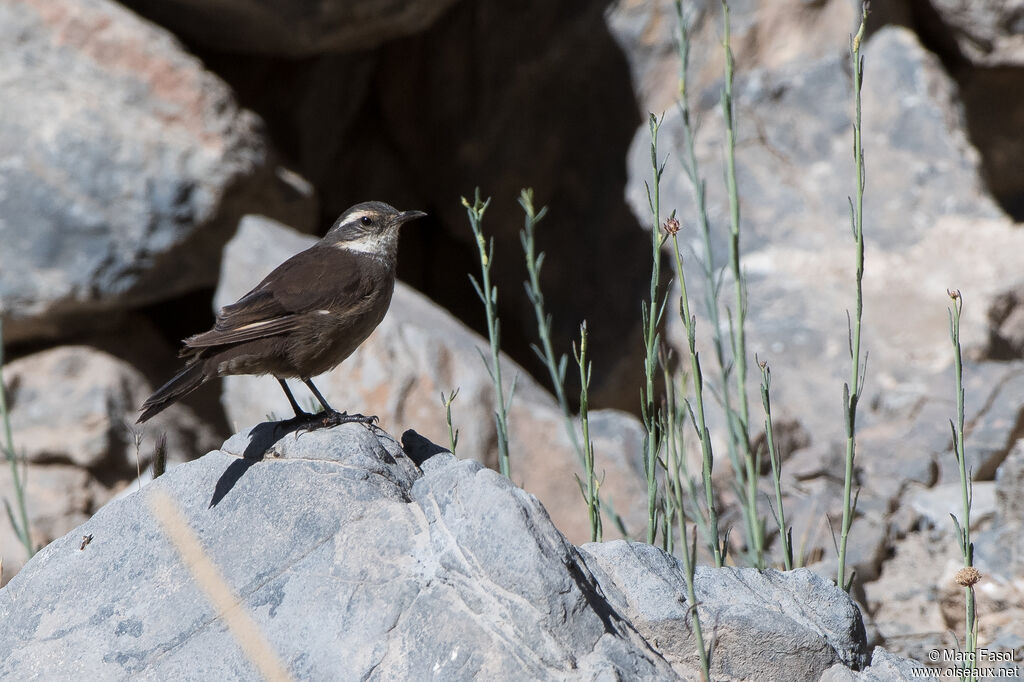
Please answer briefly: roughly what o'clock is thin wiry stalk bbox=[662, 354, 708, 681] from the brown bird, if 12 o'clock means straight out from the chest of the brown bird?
The thin wiry stalk is roughly at 12 o'clock from the brown bird.

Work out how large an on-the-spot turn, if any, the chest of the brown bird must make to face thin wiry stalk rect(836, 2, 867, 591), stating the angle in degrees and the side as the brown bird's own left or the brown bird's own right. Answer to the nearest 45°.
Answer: approximately 45° to the brown bird's own right

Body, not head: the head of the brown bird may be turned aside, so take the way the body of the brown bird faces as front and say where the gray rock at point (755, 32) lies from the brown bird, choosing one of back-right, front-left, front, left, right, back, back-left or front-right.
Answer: front-left

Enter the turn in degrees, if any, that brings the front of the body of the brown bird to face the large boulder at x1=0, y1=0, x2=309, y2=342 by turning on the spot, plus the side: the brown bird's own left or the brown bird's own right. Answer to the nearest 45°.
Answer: approximately 90° to the brown bird's own left

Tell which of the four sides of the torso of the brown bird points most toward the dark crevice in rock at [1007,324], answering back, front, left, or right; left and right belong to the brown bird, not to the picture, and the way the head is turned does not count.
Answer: front

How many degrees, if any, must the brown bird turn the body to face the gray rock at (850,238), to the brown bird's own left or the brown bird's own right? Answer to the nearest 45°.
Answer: approximately 45° to the brown bird's own left

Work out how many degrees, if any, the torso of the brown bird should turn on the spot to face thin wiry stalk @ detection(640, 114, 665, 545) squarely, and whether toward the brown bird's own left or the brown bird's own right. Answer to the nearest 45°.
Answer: approximately 45° to the brown bird's own right

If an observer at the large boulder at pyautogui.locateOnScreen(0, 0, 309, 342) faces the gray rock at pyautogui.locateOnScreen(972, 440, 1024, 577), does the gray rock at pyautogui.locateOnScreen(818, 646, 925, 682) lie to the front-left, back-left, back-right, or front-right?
front-right

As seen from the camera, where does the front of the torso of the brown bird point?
to the viewer's right

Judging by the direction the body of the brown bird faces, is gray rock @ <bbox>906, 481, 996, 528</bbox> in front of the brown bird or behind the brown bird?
in front
